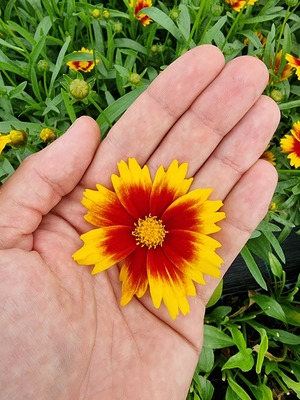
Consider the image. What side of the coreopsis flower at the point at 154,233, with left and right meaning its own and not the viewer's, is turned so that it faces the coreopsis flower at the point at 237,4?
back

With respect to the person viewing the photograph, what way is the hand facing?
facing the viewer

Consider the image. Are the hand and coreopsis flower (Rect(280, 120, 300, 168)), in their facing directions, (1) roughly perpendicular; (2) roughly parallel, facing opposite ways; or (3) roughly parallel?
roughly parallel

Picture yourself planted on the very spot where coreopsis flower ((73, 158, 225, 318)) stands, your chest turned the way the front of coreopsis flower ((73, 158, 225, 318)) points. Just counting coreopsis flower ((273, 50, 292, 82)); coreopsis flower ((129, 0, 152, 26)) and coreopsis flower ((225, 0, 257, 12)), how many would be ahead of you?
0

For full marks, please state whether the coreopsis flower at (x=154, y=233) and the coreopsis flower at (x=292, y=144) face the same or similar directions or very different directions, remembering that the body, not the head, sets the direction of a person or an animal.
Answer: same or similar directions

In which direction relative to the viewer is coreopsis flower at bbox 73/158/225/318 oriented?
toward the camera

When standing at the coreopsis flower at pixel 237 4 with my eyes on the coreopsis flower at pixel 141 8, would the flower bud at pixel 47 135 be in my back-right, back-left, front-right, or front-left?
front-left

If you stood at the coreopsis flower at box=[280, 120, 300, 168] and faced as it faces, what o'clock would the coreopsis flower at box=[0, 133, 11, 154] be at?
the coreopsis flower at box=[0, 133, 11, 154] is roughly at 2 o'clock from the coreopsis flower at box=[280, 120, 300, 168].

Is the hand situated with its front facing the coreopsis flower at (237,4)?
no

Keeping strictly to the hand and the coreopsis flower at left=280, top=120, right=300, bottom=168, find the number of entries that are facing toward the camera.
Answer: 2

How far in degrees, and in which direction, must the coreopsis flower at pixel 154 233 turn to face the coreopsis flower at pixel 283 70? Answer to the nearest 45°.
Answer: approximately 135° to its left

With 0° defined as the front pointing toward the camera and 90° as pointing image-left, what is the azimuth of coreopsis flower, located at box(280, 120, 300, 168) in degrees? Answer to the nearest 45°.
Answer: approximately 0°
